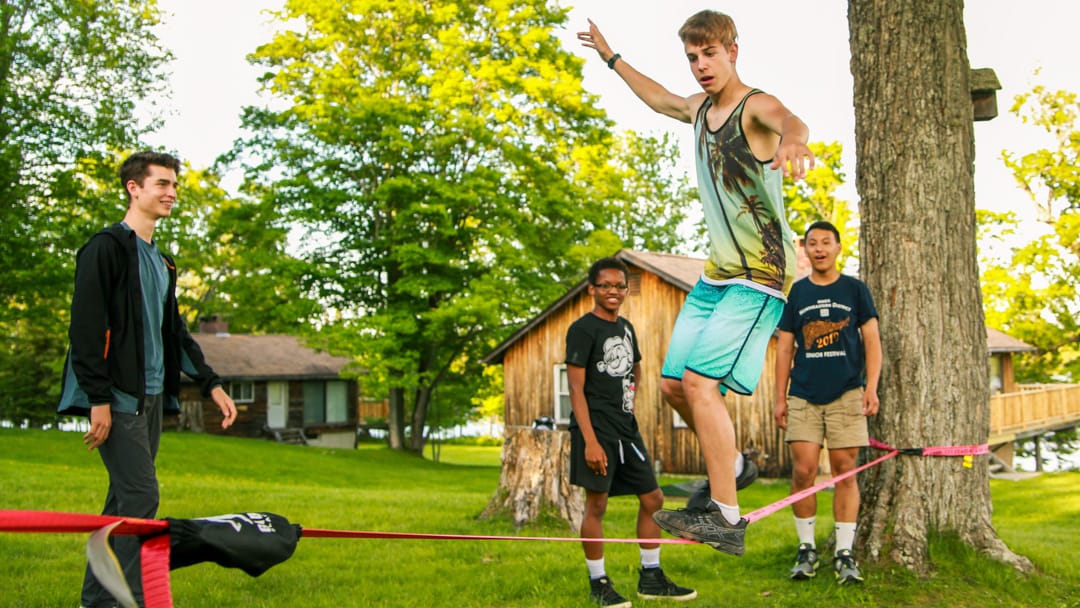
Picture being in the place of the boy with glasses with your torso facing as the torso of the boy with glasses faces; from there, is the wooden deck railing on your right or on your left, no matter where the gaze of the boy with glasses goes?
on your left

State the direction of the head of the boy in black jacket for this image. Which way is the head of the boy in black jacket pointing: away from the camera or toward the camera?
toward the camera

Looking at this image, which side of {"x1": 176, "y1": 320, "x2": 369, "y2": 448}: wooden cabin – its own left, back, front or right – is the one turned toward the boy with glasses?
front

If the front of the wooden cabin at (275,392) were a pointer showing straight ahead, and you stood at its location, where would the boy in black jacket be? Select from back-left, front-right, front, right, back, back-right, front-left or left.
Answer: front

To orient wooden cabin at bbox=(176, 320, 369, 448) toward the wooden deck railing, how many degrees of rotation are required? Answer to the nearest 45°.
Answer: approximately 45° to its left

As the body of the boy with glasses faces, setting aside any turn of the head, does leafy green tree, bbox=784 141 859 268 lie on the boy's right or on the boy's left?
on the boy's left

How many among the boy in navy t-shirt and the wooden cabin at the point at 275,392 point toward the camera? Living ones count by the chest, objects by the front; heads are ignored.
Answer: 2

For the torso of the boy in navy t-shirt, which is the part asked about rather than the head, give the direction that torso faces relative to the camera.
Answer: toward the camera

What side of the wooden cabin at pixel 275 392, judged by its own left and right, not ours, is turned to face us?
front

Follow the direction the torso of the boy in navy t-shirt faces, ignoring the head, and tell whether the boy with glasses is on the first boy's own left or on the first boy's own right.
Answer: on the first boy's own right

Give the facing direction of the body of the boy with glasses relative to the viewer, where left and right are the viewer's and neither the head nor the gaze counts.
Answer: facing the viewer and to the right of the viewer
